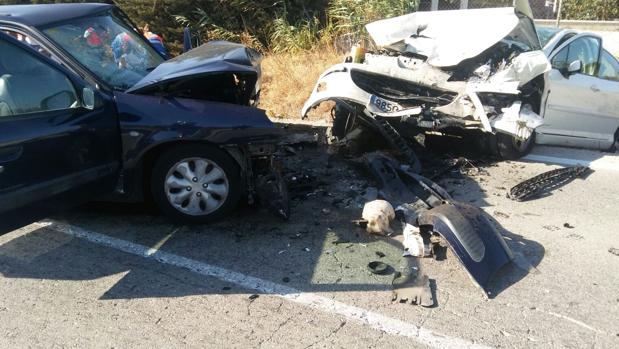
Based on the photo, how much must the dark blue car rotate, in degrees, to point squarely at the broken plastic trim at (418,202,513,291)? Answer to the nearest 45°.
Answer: approximately 45° to its right

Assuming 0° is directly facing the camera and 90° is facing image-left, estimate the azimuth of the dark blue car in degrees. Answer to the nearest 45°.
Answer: approximately 270°

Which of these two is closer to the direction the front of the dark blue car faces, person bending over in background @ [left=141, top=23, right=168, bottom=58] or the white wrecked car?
the white wrecked car

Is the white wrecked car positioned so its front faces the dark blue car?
yes

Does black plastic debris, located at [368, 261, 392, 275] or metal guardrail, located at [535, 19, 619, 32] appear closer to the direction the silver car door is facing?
the black plastic debris

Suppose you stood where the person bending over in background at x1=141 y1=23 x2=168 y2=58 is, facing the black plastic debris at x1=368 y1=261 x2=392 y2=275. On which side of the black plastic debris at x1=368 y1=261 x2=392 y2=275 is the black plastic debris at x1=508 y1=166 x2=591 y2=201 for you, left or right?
left

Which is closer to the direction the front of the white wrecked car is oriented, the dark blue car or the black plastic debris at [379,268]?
the dark blue car

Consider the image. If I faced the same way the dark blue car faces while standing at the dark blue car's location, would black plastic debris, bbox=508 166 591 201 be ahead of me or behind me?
ahead

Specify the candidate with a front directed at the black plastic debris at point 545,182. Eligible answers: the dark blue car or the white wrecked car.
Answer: the dark blue car

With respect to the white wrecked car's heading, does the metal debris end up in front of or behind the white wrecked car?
in front

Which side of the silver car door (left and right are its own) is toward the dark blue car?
front

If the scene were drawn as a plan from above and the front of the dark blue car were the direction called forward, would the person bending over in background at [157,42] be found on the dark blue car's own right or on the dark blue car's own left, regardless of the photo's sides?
on the dark blue car's own left

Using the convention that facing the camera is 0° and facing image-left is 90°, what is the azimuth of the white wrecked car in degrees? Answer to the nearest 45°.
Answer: approximately 45°
